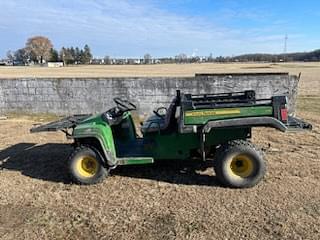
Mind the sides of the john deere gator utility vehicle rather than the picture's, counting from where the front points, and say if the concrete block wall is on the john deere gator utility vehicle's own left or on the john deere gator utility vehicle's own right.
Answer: on the john deere gator utility vehicle's own right

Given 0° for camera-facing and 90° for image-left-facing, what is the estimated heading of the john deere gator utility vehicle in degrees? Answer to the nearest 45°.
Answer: approximately 90°
